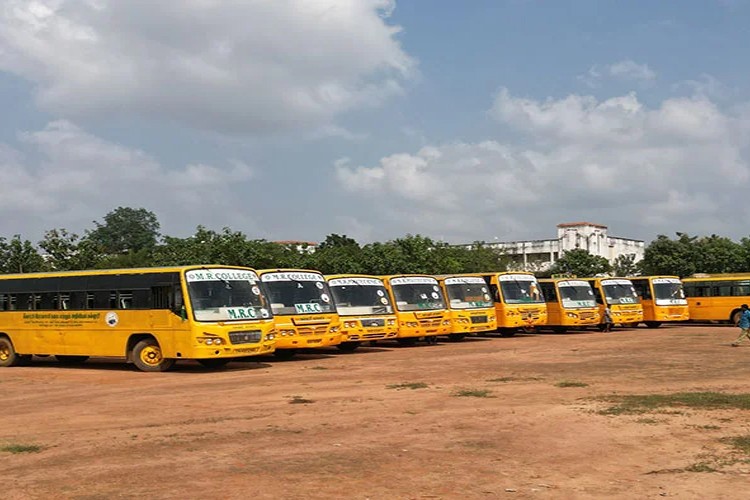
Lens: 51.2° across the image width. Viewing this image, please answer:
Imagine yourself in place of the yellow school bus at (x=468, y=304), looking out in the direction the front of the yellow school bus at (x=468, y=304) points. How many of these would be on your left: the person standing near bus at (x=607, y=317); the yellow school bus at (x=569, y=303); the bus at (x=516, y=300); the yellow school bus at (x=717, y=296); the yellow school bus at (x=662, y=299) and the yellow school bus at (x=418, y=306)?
5

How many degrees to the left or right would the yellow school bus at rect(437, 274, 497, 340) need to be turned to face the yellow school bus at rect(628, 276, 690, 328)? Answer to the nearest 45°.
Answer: approximately 90° to its left

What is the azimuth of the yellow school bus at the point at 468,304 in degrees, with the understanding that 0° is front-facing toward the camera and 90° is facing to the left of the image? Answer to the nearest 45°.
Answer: approximately 315°

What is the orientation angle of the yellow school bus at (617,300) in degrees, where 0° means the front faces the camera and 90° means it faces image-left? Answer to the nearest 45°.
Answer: approximately 315°

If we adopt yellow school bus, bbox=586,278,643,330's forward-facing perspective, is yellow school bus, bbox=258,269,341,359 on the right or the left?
on its right

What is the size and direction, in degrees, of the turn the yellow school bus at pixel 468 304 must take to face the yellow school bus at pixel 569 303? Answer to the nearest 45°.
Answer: approximately 90° to its left

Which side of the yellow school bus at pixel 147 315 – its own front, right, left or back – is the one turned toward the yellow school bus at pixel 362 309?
left

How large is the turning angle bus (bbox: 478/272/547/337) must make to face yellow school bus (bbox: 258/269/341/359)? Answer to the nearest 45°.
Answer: approximately 90° to its right

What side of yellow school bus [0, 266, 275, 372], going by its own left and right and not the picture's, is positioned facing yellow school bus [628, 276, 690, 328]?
left

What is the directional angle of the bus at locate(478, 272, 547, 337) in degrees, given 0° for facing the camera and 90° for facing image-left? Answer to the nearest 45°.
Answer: approximately 315°

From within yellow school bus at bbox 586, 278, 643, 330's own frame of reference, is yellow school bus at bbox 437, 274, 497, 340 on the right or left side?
on its right

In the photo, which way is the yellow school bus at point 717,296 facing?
to the viewer's right
